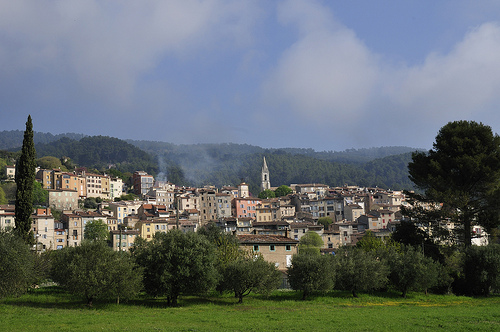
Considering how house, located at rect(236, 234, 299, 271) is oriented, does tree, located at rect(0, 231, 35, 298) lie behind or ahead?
ahead

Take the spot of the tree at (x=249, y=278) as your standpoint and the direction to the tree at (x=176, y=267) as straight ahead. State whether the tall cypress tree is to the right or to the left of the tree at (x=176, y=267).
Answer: right

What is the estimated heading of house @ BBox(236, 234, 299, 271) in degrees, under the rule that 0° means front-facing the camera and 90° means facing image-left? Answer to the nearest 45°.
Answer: approximately 0°

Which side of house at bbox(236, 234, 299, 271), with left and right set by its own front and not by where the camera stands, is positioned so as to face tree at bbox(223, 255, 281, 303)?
front

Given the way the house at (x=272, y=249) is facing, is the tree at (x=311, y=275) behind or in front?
in front

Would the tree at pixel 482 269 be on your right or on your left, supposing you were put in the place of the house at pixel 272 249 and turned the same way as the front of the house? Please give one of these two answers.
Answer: on your left

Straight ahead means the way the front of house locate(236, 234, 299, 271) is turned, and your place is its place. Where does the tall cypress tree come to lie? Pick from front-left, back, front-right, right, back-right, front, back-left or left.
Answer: front-right

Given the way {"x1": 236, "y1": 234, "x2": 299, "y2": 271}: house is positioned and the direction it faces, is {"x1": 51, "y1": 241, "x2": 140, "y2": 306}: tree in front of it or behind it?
in front
